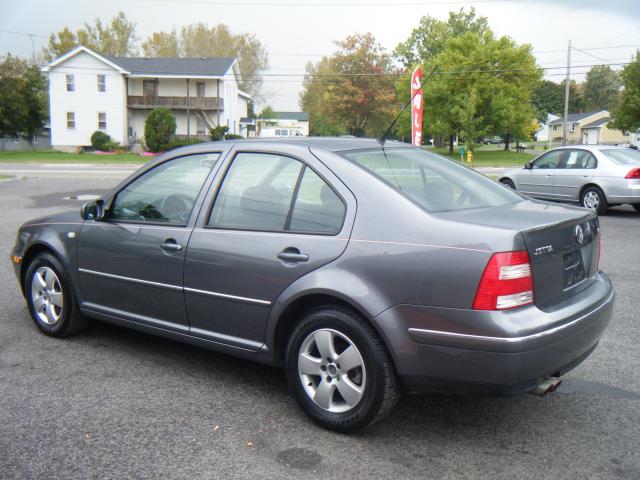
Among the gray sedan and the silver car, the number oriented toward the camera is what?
0

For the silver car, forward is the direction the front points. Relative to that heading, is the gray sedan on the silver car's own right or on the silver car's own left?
on the silver car's own left

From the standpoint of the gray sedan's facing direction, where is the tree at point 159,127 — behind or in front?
in front

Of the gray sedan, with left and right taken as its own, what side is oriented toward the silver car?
right

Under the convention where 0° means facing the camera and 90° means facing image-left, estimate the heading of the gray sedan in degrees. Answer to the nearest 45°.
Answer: approximately 135°

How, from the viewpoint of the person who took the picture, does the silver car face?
facing away from the viewer and to the left of the viewer
